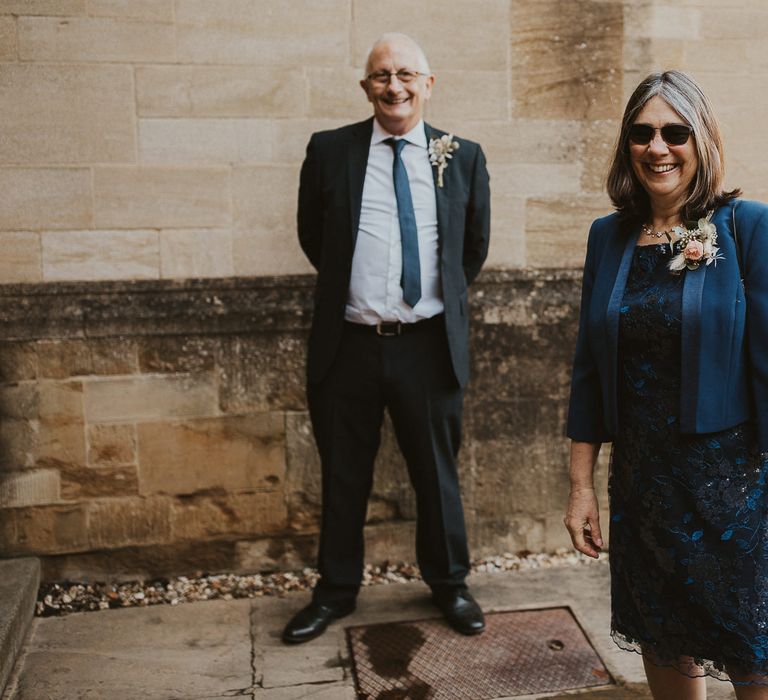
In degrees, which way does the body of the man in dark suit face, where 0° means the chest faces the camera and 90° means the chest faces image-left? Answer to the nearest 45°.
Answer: approximately 0°

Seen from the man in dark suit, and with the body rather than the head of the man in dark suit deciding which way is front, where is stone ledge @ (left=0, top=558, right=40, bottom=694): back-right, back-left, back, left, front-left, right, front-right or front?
right

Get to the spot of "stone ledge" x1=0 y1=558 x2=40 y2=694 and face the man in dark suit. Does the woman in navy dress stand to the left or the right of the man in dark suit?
right

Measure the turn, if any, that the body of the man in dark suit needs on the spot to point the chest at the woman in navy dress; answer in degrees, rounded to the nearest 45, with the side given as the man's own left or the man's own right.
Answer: approximately 45° to the man's own left

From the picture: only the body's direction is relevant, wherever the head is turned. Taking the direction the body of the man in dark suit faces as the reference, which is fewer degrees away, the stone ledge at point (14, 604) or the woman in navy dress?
the woman in navy dress
